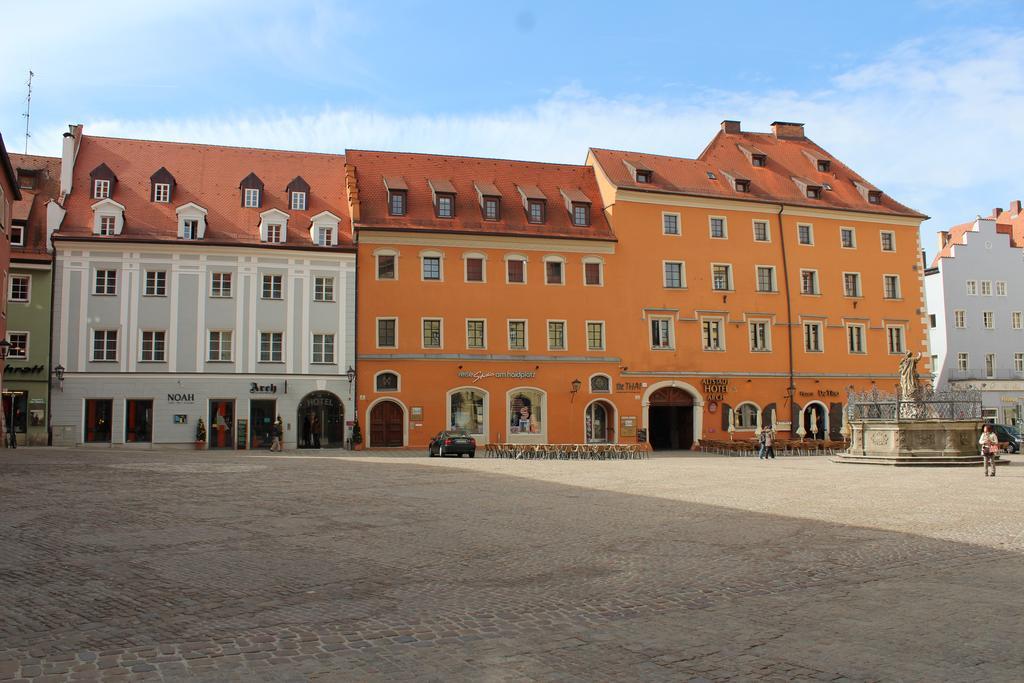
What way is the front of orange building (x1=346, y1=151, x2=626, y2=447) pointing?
toward the camera

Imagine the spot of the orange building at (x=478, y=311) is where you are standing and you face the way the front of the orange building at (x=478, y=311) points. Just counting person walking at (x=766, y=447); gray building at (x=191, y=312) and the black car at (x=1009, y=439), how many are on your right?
1

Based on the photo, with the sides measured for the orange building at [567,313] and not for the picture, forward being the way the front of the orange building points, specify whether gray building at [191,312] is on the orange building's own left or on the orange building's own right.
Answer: on the orange building's own right

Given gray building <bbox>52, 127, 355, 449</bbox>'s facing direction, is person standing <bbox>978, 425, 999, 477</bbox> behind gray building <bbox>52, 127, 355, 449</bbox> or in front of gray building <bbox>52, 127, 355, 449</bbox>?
in front

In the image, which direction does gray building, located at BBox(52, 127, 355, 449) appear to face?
toward the camera

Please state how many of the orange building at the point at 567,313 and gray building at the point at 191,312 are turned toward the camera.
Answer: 2

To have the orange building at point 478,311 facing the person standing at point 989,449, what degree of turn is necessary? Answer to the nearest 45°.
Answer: approximately 45° to its left

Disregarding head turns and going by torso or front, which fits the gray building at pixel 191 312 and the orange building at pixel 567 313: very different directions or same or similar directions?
same or similar directions

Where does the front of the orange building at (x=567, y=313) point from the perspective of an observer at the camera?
facing the viewer

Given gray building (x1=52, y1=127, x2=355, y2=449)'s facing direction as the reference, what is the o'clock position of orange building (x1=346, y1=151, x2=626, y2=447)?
The orange building is roughly at 9 o'clock from the gray building.

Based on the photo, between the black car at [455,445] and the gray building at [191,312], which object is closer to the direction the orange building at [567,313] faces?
the black car

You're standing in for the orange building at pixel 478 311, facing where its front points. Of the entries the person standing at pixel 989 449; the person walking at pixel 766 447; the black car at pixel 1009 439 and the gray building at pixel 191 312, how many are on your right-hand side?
1

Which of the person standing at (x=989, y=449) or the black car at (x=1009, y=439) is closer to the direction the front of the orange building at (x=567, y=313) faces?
the person standing

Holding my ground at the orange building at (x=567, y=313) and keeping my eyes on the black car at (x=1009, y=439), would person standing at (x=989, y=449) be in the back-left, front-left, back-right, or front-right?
front-right

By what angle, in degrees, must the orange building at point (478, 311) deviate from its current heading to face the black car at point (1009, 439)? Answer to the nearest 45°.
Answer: approximately 90° to its left

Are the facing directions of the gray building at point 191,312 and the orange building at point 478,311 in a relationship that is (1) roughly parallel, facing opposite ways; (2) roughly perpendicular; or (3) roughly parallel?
roughly parallel

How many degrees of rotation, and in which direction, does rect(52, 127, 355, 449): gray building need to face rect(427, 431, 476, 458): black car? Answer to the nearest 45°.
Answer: approximately 45° to its left
